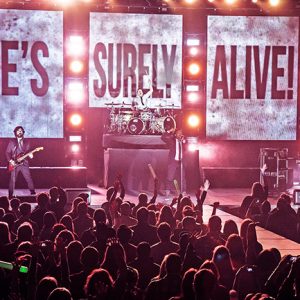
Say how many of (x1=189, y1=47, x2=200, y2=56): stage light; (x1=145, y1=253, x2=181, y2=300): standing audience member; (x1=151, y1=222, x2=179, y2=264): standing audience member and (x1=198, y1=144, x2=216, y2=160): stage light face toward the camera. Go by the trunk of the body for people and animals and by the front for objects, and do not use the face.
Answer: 2

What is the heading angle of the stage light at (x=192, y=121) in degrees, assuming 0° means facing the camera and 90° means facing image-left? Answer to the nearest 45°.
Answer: approximately 0°

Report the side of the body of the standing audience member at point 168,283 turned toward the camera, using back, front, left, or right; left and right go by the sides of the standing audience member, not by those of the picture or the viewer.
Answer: back

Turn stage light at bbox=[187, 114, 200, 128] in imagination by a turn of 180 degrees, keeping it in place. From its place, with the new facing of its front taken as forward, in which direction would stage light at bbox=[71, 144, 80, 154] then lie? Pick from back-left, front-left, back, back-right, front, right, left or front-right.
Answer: left

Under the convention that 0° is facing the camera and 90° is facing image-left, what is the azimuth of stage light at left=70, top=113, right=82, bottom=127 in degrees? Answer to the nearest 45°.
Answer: approximately 0°

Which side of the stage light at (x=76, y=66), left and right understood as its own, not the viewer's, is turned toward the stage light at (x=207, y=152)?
left
